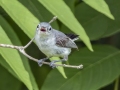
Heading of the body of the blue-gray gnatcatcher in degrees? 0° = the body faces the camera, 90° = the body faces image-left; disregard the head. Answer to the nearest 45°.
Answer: approximately 45°

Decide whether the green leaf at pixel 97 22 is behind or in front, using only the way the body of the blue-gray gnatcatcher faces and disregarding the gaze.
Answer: behind

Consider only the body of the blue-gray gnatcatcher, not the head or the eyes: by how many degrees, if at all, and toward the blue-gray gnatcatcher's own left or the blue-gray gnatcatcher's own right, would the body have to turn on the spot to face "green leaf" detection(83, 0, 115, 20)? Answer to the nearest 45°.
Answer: approximately 135° to the blue-gray gnatcatcher's own left
